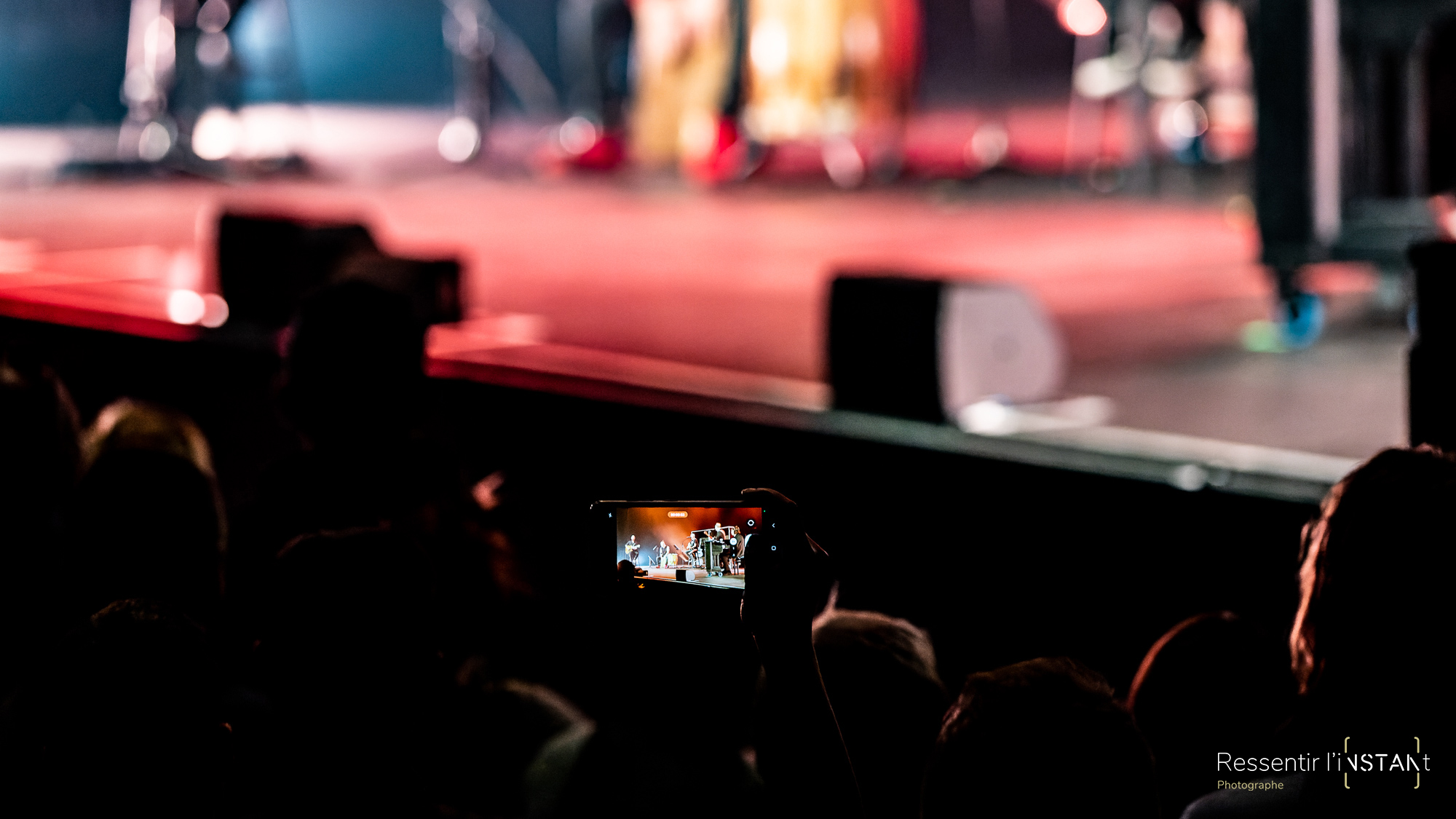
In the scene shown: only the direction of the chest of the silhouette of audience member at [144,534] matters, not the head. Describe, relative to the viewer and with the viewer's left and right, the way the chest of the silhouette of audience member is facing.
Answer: facing away from the viewer

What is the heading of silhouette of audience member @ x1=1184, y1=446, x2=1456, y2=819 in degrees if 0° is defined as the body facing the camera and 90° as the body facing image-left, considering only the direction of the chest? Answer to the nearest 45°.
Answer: approximately 180°

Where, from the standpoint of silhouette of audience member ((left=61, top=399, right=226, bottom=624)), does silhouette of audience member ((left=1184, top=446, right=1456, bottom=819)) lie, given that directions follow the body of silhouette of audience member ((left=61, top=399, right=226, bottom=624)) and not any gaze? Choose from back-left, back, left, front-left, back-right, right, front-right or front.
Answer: back-right

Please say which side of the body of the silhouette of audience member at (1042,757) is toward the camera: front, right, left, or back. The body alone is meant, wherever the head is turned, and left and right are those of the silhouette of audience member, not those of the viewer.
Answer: back

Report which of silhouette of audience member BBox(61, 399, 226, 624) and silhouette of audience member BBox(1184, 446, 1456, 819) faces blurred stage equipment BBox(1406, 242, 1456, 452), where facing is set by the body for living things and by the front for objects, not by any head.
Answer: silhouette of audience member BBox(1184, 446, 1456, 819)

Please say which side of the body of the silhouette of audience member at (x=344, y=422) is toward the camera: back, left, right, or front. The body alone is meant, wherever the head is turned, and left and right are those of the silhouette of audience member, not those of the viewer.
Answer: back

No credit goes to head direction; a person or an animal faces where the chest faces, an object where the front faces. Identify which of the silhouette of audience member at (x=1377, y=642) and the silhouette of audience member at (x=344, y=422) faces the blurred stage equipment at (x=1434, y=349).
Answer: the silhouette of audience member at (x=1377, y=642)
